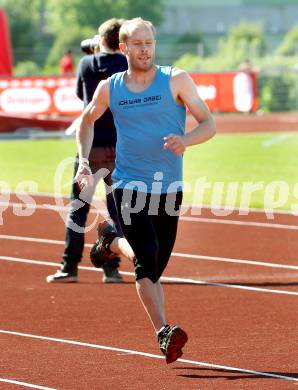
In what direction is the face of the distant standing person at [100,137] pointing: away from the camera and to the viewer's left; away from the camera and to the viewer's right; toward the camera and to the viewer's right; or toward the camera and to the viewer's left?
away from the camera and to the viewer's left

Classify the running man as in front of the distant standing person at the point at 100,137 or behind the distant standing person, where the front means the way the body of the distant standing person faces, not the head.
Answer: behind

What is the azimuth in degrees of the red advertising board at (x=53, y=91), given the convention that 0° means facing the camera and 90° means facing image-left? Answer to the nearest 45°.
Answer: approximately 0°

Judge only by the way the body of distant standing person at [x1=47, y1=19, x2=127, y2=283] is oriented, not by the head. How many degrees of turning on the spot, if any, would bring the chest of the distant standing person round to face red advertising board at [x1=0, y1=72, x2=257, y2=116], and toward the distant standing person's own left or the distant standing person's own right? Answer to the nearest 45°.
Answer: approximately 45° to the distant standing person's own right

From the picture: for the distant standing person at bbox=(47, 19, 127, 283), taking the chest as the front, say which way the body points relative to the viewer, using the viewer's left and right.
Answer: facing away from the viewer and to the left of the viewer

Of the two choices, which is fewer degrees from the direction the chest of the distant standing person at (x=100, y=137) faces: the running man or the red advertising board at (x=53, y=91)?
the red advertising board

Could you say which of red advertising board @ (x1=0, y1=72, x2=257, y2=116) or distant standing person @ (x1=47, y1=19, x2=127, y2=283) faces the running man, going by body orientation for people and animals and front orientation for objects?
the red advertising board

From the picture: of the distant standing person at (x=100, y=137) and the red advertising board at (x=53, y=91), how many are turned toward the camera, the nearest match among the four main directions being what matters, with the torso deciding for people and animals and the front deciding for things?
1

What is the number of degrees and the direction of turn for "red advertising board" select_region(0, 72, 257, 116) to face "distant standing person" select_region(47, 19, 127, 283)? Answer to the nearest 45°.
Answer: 0° — it already faces them
